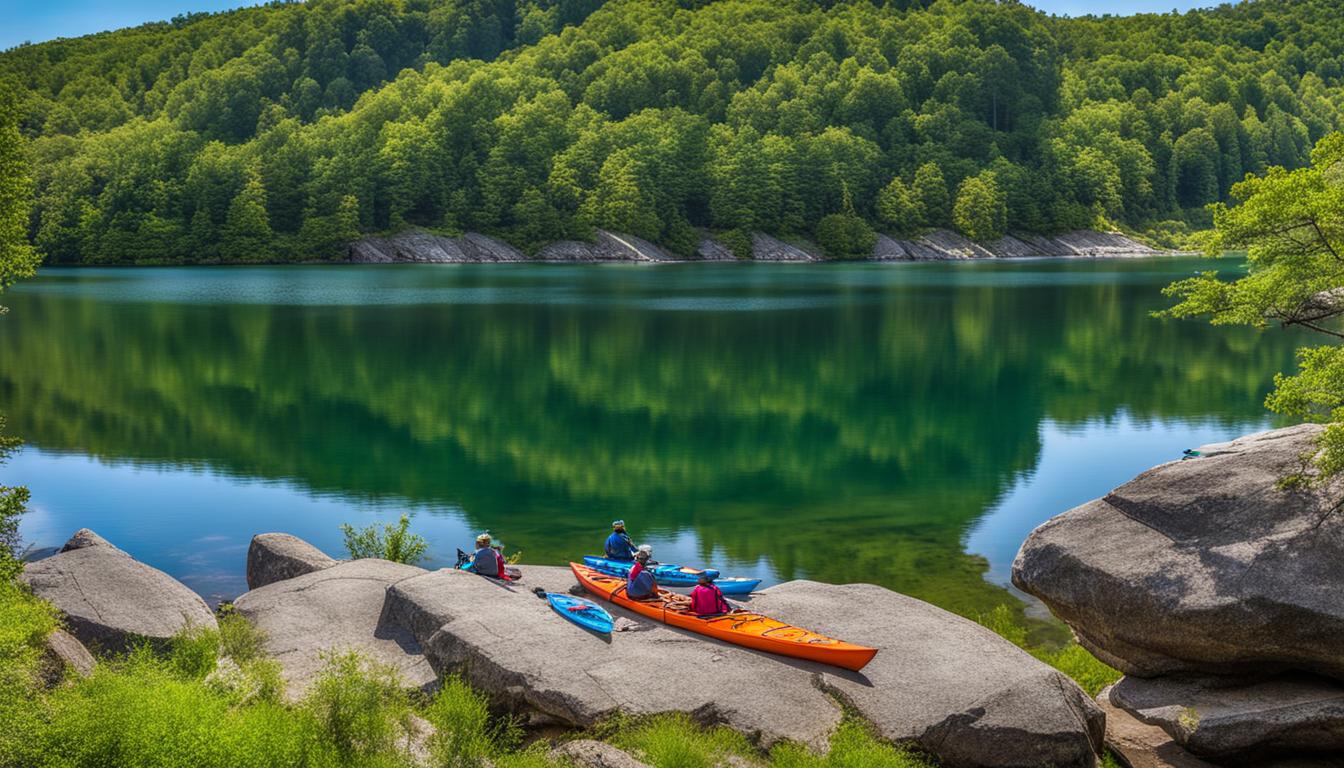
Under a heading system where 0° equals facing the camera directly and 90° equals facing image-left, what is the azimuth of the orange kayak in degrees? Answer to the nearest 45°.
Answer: approximately 315°

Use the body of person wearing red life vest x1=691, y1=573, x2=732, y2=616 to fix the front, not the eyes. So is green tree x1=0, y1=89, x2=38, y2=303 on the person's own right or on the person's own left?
on the person's own left

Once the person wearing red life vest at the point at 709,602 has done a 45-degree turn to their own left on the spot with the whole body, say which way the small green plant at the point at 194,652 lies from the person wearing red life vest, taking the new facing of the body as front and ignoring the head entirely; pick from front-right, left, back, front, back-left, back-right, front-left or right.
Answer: front-left

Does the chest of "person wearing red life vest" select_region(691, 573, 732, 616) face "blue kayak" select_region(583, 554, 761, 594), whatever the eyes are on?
yes

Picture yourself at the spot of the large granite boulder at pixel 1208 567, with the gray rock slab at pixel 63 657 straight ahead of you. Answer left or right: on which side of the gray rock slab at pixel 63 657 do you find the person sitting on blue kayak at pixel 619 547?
right

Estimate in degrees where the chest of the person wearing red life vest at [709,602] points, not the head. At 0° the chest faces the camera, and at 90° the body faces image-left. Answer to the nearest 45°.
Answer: approximately 180°

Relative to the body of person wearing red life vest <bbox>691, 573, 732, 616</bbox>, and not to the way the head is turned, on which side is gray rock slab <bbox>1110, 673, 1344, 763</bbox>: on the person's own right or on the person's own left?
on the person's own right

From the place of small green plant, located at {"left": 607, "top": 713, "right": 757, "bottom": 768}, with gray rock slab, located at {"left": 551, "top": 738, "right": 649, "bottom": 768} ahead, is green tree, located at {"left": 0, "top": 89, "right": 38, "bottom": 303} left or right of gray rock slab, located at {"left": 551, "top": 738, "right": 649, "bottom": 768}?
right

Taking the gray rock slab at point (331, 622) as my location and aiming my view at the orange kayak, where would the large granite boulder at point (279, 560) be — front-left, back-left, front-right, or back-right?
back-left
